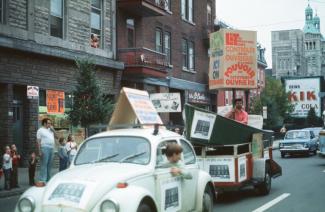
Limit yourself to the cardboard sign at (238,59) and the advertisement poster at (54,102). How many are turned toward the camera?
2

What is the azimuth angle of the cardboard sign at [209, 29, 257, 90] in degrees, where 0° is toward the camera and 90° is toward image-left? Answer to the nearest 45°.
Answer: approximately 0°

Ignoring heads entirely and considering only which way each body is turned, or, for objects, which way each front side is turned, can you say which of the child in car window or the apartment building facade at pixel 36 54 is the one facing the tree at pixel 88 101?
the apartment building facade

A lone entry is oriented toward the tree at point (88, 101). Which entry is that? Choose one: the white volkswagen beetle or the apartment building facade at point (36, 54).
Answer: the apartment building facade

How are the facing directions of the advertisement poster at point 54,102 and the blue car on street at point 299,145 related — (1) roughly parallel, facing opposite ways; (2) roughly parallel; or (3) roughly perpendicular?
roughly perpendicular

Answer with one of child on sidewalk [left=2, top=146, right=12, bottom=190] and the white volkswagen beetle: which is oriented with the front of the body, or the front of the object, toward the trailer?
the child on sidewalk

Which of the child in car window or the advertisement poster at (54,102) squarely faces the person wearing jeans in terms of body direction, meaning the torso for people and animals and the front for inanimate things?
the advertisement poster

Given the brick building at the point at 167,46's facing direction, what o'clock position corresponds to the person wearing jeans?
The person wearing jeans is roughly at 2 o'clock from the brick building.

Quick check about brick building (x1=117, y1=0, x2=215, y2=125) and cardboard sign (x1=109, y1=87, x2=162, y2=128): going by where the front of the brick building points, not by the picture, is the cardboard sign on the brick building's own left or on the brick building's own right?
on the brick building's own right

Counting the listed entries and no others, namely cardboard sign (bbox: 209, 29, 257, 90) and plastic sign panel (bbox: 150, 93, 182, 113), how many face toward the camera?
2
